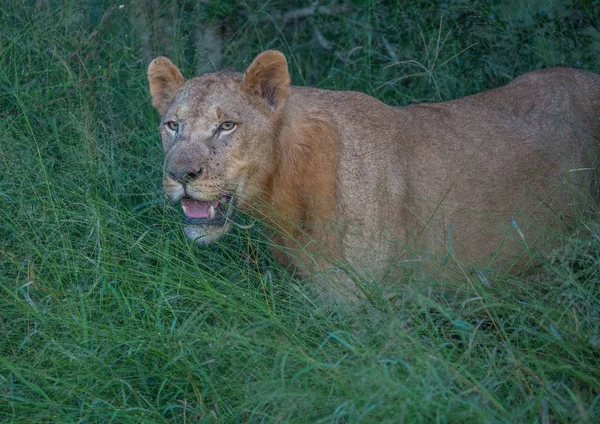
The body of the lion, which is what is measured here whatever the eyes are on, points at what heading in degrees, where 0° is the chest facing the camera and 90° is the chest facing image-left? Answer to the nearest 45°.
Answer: approximately 90°
